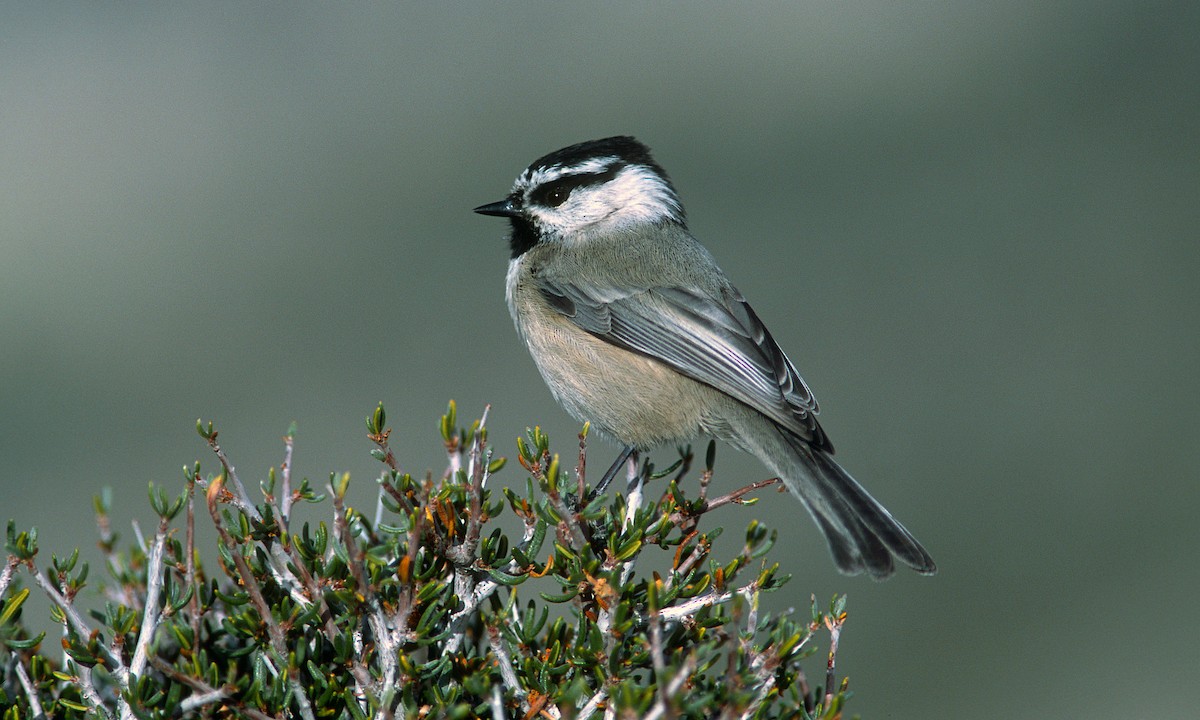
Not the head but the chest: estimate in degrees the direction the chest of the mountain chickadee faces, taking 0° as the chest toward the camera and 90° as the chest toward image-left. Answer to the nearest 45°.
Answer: approximately 90°
